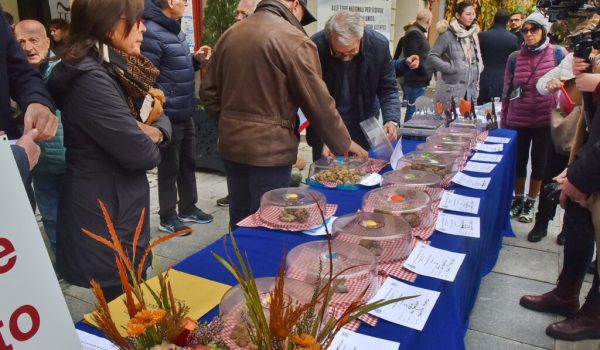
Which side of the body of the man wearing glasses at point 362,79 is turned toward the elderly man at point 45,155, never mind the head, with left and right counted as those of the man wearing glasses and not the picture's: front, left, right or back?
right

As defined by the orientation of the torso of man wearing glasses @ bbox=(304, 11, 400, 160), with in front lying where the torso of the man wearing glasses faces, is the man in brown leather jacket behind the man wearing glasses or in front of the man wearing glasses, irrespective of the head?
in front

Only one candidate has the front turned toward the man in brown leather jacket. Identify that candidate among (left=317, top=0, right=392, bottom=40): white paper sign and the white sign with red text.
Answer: the white paper sign

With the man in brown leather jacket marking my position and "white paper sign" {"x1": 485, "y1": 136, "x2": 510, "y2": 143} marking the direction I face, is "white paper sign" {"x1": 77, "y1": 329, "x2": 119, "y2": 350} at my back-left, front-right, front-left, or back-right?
back-right

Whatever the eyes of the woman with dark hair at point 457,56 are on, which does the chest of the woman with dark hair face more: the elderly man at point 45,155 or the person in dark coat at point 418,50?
the elderly man

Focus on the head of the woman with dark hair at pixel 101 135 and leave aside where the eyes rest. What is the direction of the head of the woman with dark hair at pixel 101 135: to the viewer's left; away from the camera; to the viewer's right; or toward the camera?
to the viewer's right

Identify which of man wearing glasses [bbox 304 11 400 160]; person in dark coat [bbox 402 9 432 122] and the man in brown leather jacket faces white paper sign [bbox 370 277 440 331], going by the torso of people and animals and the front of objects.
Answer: the man wearing glasses

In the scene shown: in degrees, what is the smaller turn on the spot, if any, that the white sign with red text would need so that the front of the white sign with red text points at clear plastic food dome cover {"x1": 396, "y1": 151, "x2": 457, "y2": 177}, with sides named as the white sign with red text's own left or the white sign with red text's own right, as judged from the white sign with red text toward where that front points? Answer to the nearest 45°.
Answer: approximately 135° to the white sign with red text's own left

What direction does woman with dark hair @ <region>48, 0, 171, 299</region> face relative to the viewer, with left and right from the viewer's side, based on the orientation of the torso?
facing to the right of the viewer

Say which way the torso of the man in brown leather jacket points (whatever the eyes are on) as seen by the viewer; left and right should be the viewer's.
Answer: facing away from the viewer and to the right of the viewer
